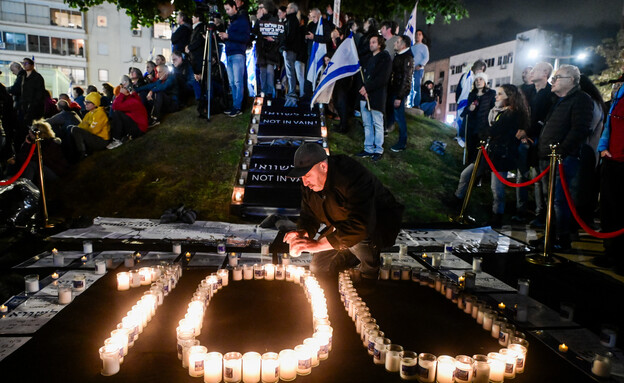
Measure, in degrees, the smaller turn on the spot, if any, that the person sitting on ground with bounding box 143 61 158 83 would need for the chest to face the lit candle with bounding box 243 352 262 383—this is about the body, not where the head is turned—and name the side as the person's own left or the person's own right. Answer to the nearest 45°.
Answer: approximately 45° to the person's own left

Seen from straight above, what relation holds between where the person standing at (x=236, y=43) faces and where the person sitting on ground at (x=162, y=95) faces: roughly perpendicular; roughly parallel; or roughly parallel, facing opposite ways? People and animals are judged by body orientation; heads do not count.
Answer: roughly parallel

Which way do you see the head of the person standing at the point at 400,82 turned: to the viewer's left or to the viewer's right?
to the viewer's left

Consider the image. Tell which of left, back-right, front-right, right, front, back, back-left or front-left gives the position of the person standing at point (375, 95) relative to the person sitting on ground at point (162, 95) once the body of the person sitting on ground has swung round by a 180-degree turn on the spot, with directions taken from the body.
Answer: front-right

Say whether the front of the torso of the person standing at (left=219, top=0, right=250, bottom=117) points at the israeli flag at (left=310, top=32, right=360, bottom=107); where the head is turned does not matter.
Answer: no

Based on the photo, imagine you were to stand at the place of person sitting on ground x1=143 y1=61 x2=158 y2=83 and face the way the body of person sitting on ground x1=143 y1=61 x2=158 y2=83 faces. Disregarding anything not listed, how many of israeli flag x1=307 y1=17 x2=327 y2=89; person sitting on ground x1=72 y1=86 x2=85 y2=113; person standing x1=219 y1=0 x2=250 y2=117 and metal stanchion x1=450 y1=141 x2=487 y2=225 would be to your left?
3
